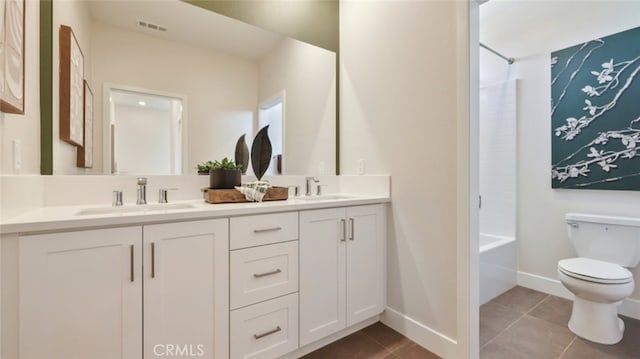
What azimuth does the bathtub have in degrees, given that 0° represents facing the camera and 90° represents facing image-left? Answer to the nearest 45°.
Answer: approximately 315°

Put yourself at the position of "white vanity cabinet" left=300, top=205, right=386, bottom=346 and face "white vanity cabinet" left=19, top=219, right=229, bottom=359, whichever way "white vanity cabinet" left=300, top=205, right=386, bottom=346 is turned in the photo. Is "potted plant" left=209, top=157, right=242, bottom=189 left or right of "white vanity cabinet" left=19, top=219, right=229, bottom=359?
right

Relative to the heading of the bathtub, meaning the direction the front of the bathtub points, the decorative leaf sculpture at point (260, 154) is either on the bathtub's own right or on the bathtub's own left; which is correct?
on the bathtub's own right

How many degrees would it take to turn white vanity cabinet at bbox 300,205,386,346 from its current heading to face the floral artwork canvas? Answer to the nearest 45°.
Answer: approximately 45° to its left

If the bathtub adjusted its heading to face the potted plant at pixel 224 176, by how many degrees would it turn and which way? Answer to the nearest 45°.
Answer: approximately 90° to its right
